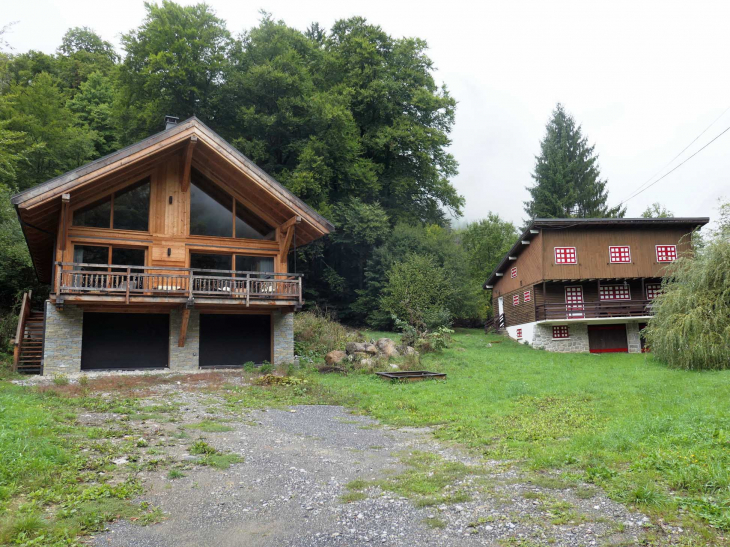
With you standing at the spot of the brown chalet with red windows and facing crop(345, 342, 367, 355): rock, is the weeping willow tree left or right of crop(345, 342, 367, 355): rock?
left

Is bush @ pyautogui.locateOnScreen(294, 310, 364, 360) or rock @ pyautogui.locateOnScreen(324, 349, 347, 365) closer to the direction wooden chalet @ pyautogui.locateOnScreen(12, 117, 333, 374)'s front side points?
the rock

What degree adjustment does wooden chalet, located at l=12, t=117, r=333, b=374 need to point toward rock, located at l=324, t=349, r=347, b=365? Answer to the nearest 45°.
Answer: approximately 90° to its left

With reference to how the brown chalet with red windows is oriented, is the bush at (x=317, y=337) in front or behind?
in front

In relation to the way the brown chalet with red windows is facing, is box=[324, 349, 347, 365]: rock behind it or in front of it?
in front

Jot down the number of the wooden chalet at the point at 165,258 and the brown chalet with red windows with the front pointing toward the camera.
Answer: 2

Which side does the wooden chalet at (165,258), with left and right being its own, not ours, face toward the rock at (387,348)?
left

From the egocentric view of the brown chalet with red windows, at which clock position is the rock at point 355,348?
The rock is roughly at 1 o'clock from the brown chalet with red windows.

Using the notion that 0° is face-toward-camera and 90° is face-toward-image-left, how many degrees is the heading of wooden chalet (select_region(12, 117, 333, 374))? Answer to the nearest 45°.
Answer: approximately 0°
